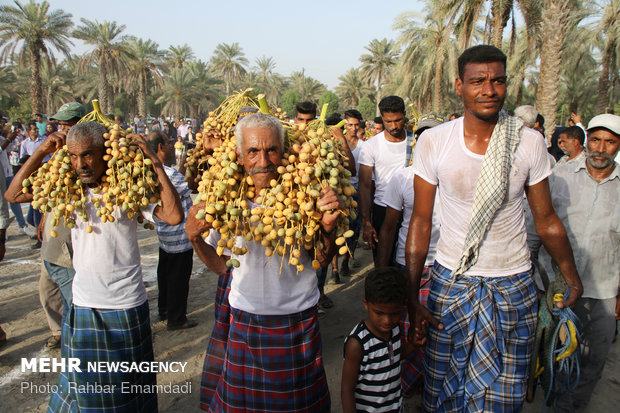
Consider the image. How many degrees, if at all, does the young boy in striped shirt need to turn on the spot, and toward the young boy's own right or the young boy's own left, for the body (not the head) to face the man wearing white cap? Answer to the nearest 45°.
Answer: approximately 90° to the young boy's own left

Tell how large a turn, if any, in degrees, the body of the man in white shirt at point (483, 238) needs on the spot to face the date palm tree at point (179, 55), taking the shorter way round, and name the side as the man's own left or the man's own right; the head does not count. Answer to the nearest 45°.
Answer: approximately 135° to the man's own right

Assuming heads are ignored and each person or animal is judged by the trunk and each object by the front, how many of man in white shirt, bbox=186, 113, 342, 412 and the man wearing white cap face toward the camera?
2

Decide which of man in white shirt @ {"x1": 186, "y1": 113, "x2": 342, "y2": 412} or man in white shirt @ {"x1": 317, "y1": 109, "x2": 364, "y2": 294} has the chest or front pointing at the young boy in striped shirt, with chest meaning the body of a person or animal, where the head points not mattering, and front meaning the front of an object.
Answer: man in white shirt @ {"x1": 317, "y1": 109, "x2": 364, "y2": 294}

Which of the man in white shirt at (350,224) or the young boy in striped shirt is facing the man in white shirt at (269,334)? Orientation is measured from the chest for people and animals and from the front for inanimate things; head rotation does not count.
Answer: the man in white shirt at (350,224)

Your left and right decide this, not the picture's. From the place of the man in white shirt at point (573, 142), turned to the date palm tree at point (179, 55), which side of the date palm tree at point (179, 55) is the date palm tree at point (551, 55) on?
right

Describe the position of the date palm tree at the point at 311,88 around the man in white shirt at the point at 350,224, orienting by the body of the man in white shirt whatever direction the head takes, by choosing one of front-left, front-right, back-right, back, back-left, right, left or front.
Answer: back

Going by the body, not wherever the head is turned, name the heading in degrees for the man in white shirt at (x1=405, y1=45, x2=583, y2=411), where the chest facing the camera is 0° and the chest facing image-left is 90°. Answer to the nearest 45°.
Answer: approximately 0°
